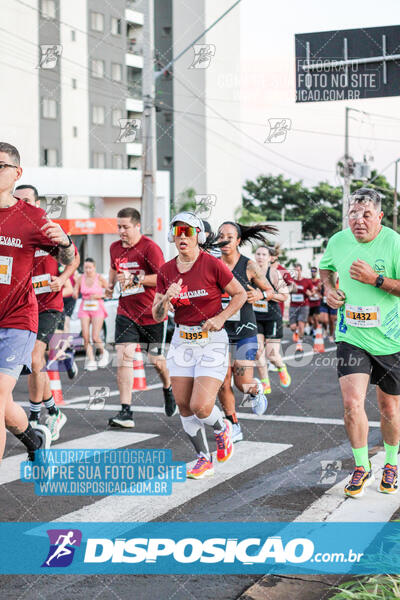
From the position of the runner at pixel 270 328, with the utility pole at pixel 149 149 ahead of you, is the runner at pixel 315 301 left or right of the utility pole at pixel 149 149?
right

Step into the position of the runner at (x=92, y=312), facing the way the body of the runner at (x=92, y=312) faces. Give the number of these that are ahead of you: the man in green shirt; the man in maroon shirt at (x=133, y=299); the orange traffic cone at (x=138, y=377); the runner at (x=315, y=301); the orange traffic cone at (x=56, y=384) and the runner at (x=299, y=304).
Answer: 4

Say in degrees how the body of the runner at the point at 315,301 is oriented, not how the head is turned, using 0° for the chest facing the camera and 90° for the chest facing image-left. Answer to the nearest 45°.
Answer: approximately 0°

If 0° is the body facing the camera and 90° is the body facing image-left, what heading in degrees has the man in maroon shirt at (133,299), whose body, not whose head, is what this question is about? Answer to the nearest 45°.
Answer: approximately 45°

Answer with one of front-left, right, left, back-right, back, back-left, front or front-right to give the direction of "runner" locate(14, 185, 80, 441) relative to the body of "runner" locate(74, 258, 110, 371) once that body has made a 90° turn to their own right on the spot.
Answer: left

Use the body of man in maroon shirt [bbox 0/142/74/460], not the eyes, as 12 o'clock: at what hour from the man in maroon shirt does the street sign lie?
The street sign is roughly at 6 o'clock from the man in maroon shirt.

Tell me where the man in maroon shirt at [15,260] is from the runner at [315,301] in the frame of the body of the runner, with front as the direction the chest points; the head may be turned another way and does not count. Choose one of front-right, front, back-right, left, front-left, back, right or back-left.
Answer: front

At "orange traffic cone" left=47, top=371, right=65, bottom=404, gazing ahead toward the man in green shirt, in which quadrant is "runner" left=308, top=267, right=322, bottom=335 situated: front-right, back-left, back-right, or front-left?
back-left

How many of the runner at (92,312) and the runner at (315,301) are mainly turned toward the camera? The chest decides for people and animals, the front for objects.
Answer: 2

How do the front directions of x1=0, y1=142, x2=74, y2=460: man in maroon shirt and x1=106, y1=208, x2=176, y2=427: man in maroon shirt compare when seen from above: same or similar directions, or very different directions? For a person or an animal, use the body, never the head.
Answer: same or similar directions

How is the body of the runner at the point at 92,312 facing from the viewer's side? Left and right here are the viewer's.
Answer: facing the viewer

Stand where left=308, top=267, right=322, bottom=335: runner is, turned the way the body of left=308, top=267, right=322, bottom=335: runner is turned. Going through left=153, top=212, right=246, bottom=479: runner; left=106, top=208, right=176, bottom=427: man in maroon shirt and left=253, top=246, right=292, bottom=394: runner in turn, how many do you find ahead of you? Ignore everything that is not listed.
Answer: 3

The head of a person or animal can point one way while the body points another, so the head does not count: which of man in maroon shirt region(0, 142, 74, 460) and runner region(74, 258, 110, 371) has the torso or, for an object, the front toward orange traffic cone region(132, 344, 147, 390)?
the runner

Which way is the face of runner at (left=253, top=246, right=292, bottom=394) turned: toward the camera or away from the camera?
toward the camera

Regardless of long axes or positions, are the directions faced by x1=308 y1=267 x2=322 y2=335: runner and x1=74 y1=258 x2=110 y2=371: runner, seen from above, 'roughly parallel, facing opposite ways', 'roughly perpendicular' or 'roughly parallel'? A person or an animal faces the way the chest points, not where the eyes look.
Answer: roughly parallel

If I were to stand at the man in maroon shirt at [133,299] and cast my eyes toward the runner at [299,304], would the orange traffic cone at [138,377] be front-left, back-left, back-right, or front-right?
front-left

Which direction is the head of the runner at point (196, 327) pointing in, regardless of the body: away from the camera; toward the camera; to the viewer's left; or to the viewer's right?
toward the camera

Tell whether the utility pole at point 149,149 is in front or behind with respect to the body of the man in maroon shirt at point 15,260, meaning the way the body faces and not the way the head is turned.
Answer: behind
